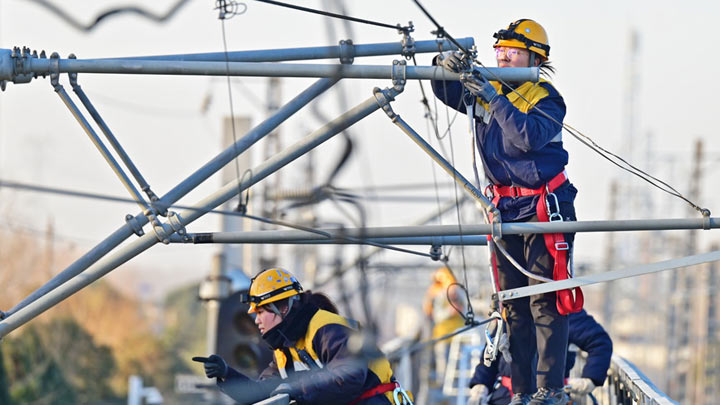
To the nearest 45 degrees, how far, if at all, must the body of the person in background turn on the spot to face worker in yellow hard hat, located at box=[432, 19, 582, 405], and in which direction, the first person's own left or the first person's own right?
0° — they already face them

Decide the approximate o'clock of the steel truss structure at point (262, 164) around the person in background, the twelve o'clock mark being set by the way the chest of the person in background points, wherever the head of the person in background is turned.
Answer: The steel truss structure is roughly at 1 o'clock from the person in background.

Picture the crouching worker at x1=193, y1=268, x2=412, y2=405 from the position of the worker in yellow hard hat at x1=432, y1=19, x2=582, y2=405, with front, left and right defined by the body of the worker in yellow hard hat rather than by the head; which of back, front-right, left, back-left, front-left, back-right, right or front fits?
right

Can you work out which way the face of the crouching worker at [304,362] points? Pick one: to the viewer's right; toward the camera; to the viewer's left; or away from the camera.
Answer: to the viewer's left

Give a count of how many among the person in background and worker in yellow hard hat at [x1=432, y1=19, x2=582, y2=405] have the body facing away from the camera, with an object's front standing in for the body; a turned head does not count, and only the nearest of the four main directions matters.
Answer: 0

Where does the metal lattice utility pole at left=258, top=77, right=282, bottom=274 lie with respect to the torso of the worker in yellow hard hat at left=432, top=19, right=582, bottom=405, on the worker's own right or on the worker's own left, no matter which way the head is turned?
on the worker's own right

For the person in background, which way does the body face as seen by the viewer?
toward the camera
